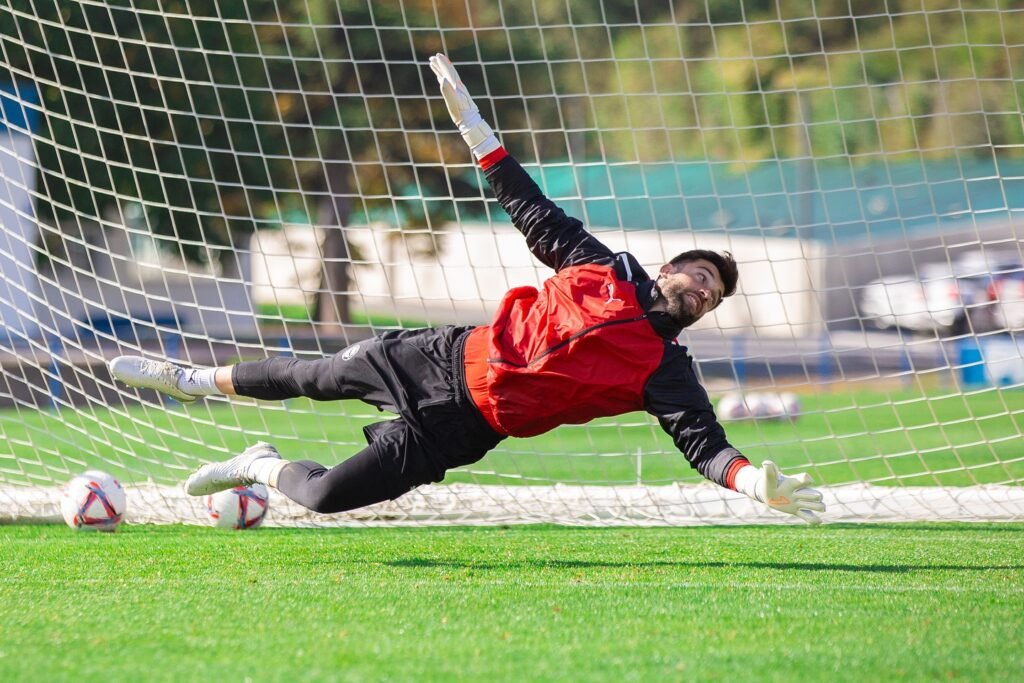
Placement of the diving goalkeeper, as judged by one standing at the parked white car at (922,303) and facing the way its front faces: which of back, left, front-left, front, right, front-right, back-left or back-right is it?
left

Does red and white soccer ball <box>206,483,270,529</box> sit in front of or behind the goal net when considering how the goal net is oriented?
in front

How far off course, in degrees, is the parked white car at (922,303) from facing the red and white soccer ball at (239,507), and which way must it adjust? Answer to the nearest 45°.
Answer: approximately 90° to its left

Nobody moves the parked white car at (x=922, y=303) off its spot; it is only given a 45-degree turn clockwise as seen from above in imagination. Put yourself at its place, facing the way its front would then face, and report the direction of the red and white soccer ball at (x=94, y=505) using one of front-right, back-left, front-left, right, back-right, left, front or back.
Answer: back-left

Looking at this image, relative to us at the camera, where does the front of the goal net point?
facing the viewer

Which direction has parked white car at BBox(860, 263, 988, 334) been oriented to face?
to the viewer's left

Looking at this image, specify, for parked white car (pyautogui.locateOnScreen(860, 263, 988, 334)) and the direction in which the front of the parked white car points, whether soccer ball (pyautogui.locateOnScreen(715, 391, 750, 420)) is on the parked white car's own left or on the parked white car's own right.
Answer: on the parked white car's own left

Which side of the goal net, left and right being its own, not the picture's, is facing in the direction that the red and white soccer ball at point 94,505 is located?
right

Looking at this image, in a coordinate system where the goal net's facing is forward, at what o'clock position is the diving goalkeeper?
The diving goalkeeper is roughly at 12 o'clock from the goal net.
